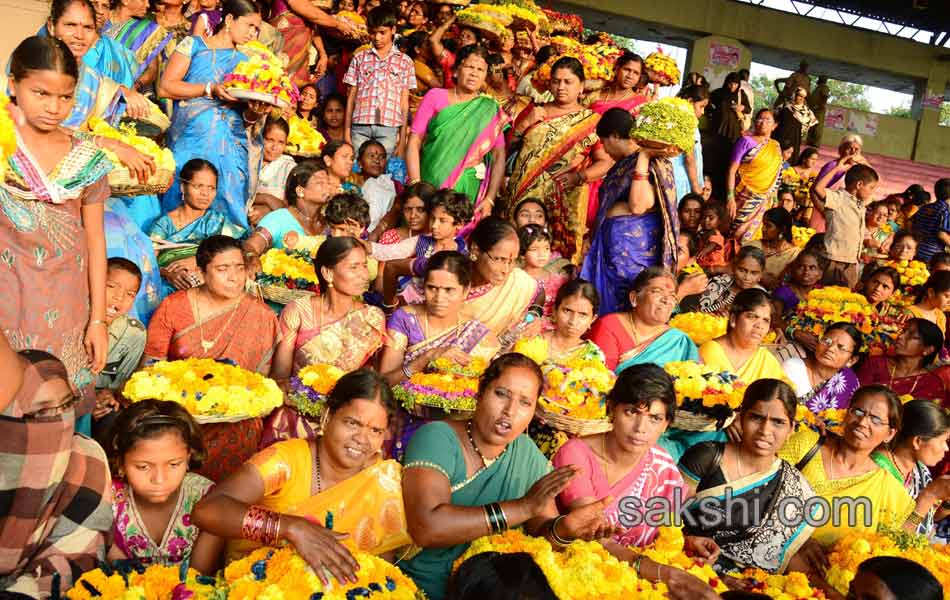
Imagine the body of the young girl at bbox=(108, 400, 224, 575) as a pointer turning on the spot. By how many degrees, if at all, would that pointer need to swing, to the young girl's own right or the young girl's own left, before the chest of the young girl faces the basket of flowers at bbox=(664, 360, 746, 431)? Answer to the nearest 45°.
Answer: approximately 90° to the young girl's own left

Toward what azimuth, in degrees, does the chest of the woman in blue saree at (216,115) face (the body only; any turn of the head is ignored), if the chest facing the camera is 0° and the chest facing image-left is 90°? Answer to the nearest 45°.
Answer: approximately 315°

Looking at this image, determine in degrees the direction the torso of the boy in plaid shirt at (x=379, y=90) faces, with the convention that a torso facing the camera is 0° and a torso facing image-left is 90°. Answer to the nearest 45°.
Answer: approximately 0°

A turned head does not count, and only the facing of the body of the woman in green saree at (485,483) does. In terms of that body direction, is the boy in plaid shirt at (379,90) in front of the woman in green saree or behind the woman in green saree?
behind

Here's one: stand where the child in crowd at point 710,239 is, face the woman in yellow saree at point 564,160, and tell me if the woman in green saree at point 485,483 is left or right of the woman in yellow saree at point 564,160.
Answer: left

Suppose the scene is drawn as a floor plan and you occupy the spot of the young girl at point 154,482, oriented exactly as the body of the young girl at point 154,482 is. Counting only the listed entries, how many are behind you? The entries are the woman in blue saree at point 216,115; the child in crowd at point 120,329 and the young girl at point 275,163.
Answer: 3

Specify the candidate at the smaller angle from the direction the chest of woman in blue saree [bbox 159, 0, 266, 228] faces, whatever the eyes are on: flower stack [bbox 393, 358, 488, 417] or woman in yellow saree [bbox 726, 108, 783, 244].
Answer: the flower stack

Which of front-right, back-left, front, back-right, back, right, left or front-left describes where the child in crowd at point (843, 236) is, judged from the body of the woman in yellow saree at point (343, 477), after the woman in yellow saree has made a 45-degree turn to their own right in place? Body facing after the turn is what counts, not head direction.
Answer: back

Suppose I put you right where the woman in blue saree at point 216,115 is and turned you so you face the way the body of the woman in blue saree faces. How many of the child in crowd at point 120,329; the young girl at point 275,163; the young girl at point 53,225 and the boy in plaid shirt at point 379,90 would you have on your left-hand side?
2

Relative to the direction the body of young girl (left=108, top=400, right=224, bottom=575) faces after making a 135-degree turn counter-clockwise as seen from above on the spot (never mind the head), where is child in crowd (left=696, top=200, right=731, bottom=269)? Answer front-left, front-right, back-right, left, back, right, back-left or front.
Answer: front
